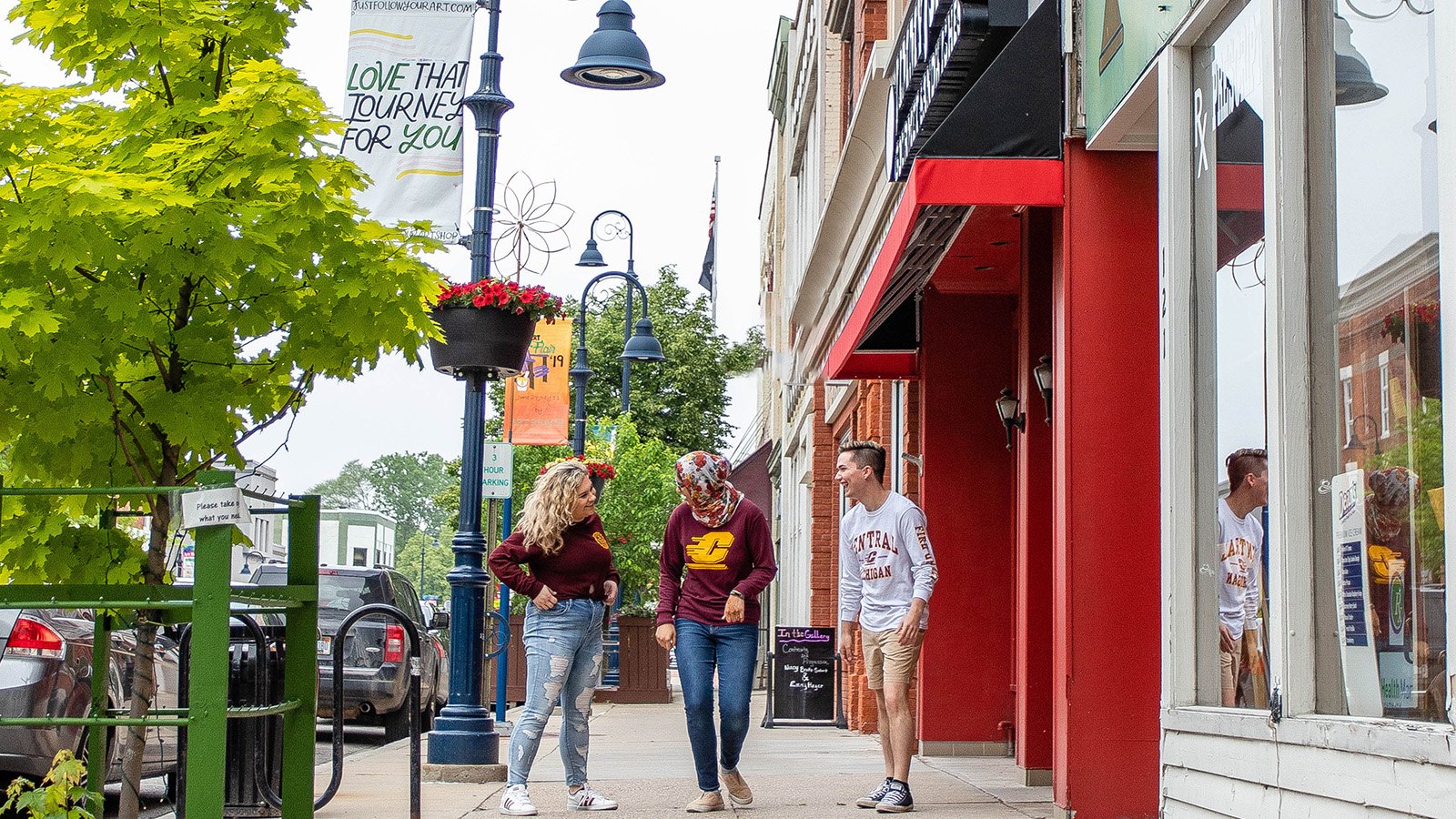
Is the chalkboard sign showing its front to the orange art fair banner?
no

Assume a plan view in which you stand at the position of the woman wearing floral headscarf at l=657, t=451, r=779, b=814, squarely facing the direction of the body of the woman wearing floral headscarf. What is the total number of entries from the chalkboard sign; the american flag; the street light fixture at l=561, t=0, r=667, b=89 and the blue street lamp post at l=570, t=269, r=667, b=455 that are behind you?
4

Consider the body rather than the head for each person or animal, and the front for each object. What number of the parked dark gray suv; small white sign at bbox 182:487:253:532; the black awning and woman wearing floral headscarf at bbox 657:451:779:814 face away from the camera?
1

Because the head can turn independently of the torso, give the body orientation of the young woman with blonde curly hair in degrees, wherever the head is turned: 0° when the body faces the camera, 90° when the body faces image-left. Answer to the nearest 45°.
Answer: approximately 315°

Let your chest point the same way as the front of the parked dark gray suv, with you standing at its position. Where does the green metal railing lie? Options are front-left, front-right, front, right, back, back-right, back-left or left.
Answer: back

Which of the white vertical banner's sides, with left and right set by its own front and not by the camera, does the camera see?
front

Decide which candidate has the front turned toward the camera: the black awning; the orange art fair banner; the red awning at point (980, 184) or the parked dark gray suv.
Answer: the orange art fair banner

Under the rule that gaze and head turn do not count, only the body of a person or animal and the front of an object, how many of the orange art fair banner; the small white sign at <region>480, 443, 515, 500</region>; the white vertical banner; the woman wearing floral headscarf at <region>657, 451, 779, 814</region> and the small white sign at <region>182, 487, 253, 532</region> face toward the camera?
5

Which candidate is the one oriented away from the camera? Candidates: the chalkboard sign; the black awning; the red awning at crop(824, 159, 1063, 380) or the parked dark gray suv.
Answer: the parked dark gray suv

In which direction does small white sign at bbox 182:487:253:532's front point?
toward the camera

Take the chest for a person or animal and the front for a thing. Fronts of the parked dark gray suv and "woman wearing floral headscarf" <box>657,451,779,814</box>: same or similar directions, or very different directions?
very different directions

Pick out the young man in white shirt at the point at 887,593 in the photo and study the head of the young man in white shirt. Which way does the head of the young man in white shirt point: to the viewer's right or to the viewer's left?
to the viewer's left

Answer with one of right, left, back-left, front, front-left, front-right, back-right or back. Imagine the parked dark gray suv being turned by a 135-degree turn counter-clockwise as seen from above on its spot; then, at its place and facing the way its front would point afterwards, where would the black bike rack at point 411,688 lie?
front-left

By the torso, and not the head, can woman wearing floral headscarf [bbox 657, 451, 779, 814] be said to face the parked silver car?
no

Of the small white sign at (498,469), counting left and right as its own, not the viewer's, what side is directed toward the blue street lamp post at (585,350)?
back

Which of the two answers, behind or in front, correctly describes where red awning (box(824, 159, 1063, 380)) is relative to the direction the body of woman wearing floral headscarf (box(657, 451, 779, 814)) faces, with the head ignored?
behind

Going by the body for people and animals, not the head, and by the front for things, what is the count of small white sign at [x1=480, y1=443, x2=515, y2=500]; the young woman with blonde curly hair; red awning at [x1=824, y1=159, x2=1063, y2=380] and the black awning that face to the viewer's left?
2

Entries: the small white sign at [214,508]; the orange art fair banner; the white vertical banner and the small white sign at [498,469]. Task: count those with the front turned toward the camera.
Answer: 4

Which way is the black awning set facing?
to the viewer's left

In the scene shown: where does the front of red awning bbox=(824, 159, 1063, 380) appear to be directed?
to the viewer's left
